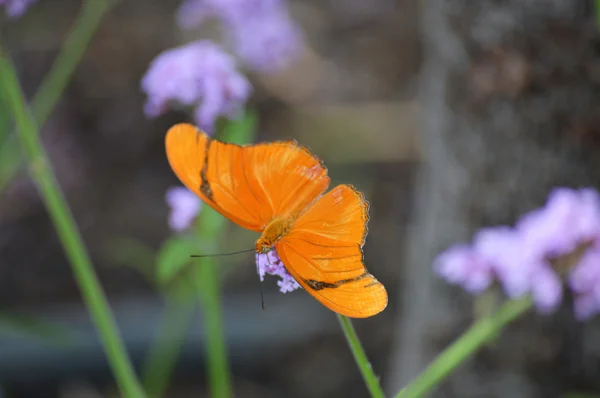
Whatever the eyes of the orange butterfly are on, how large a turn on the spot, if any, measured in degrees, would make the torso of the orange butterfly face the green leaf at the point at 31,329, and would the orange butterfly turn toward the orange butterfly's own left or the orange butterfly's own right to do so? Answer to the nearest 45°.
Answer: approximately 90° to the orange butterfly's own right

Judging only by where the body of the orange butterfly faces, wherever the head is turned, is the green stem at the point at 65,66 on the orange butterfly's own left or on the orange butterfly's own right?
on the orange butterfly's own right

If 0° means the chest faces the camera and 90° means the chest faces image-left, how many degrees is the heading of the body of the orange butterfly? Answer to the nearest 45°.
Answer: approximately 45°
